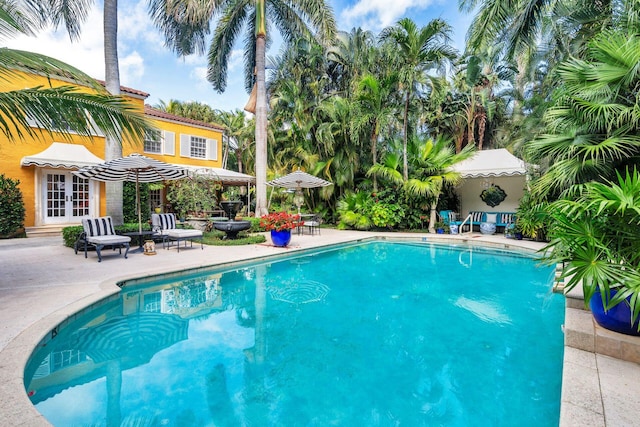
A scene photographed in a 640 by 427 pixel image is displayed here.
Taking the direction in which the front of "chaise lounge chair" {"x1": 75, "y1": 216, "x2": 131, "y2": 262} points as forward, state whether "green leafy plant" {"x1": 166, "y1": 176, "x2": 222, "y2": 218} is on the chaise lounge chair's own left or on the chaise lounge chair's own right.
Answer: on the chaise lounge chair's own left

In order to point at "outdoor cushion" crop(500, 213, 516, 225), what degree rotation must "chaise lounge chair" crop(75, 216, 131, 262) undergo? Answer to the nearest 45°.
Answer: approximately 45° to its left

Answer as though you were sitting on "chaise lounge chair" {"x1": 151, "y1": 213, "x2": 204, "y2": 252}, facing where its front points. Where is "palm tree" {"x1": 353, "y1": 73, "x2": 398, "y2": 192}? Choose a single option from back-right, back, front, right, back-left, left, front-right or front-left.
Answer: front-left

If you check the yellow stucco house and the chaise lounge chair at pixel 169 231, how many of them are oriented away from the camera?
0

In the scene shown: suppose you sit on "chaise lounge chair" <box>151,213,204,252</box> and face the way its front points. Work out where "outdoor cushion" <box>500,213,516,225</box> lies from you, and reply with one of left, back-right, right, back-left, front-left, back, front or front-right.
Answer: front-left

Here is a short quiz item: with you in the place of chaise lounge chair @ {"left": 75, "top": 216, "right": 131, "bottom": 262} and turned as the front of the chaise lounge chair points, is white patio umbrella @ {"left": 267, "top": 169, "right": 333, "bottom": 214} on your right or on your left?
on your left

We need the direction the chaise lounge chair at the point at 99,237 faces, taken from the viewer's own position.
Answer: facing the viewer and to the right of the viewer
